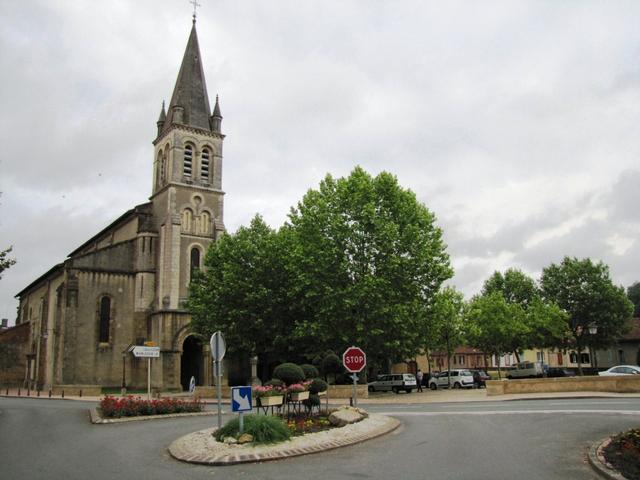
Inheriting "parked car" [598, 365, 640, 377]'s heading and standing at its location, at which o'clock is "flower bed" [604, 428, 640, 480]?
The flower bed is roughly at 9 o'clock from the parked car.

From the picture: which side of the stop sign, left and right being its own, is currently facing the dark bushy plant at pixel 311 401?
right

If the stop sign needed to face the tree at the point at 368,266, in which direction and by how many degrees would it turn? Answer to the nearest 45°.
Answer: approximately 180°

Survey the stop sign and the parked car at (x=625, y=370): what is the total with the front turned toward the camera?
1

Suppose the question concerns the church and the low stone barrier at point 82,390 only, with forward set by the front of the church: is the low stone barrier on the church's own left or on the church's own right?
on the church's own right

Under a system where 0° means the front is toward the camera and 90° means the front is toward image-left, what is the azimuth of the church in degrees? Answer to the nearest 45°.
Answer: approximately 315°

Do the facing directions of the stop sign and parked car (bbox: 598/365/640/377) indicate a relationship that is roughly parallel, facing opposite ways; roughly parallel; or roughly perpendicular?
roughly perpendicular

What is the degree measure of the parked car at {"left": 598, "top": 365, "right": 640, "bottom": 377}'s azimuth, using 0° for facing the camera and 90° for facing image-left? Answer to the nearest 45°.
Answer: approximately 90°

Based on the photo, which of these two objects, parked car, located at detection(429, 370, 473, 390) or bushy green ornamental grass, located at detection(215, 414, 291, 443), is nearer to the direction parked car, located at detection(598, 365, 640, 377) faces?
the parked car

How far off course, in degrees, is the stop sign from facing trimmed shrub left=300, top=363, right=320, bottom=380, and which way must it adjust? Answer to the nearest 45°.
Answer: approximately 135° to its right

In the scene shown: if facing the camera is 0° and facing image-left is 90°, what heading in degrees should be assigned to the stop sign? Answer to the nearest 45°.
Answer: approximately 0°

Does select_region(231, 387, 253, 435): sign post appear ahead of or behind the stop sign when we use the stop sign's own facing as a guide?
ahead
